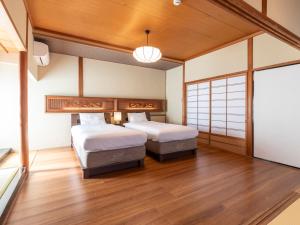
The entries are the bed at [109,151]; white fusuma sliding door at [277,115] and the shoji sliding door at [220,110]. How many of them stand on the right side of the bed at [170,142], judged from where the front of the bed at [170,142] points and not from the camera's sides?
1

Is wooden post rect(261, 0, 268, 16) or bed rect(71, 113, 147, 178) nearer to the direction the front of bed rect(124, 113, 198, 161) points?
the wooden post

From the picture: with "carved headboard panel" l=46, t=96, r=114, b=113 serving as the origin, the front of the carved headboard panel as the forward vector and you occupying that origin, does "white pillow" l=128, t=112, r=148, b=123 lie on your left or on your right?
on your left

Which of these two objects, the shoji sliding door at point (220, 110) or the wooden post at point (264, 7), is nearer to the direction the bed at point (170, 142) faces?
the wooden post

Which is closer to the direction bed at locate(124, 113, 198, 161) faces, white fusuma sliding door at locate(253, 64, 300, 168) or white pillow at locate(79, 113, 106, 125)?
the white fusuma sliding door

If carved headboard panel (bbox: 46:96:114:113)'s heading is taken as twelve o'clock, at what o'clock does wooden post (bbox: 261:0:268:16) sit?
The wooden post is roughly at 11 o'clock from the carved headboard panel.

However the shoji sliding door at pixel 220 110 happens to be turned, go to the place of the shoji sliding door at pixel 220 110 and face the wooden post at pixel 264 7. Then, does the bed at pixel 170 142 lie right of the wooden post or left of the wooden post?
right

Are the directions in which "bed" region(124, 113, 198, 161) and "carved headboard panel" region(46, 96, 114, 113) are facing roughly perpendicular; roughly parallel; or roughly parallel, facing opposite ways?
roughly parallel

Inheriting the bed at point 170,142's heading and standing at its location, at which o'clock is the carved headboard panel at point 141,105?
The carved headboard panel is roughly at 7 o'clock from the bed.

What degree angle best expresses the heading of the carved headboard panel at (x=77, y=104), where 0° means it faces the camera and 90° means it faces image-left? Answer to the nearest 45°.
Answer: approximately 0°

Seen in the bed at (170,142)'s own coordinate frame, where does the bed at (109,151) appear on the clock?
the bed at (109,151) is roughly at 3 o'clock from the bed at (170,142).

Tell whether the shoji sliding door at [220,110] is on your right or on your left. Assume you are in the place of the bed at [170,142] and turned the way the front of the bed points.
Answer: on your left

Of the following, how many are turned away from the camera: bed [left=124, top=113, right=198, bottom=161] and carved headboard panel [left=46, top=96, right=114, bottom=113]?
0

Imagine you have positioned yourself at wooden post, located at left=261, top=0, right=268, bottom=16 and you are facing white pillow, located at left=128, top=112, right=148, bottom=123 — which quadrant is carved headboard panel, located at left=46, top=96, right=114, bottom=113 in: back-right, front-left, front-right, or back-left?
front-left
